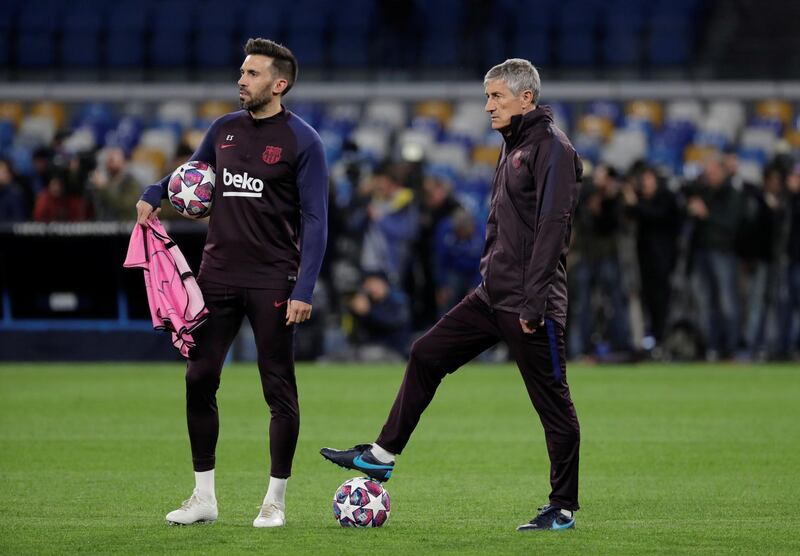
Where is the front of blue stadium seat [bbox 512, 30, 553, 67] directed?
toward the camera

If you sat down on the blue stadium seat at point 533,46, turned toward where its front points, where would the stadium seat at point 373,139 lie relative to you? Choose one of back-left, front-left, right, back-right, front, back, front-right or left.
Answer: front-right

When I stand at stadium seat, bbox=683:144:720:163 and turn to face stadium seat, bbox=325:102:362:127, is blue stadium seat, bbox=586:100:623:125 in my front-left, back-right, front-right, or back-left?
front-right

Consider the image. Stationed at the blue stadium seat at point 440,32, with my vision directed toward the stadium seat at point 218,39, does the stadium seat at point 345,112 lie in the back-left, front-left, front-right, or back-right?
front-left

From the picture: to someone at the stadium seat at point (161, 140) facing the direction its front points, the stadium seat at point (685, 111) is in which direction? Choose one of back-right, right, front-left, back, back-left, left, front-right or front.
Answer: left

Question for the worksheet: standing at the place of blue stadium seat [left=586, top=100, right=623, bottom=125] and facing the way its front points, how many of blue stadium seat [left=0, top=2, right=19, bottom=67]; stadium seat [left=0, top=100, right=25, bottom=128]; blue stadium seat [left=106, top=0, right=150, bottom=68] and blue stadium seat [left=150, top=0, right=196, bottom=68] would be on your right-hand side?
4

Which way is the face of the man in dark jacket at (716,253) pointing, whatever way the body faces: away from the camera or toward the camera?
toward the camera

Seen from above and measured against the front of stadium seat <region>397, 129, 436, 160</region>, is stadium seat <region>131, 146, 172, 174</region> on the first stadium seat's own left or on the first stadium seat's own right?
on the first stadium seat's own right

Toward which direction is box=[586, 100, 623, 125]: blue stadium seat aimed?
toward the camera

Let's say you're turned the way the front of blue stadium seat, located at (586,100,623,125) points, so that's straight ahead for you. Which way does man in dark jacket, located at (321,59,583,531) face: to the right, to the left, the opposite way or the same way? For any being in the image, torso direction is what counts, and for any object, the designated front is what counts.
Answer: to the right

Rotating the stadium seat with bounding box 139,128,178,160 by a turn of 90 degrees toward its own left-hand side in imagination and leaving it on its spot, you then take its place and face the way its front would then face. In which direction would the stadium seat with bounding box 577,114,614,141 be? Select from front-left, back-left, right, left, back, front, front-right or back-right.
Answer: front

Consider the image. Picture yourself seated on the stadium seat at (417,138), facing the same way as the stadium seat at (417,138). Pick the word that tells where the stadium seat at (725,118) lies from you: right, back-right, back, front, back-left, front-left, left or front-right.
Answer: left

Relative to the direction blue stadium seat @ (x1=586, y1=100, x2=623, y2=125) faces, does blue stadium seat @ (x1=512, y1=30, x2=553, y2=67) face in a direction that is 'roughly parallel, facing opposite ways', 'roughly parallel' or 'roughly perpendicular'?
roughly parallel

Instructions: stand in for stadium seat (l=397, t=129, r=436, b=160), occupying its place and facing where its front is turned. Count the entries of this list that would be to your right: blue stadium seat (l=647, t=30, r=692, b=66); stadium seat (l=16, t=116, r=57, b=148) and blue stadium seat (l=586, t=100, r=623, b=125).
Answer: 1

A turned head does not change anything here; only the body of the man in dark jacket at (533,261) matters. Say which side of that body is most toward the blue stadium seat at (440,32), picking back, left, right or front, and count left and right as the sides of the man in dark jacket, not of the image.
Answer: right

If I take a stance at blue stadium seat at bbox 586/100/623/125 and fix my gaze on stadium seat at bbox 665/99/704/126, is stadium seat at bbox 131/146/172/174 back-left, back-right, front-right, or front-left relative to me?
back-right

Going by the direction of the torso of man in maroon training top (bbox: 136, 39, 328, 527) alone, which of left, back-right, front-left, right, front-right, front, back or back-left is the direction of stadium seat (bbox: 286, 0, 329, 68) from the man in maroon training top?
back-right
